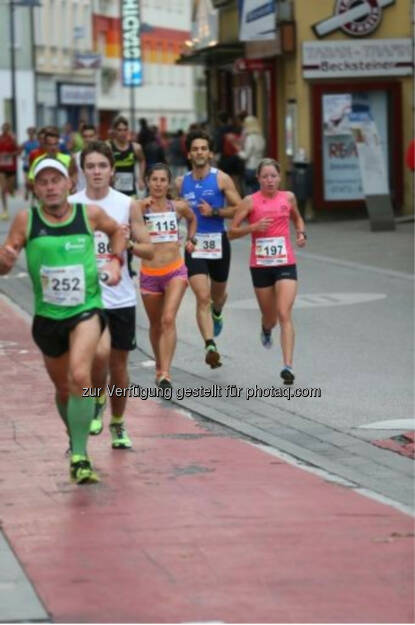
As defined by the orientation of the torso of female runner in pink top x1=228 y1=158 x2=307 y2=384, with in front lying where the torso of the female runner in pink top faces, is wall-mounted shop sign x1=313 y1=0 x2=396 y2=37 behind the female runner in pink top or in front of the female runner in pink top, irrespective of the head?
behind

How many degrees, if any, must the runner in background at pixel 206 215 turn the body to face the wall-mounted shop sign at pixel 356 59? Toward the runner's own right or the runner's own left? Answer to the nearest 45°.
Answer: approximately 180°

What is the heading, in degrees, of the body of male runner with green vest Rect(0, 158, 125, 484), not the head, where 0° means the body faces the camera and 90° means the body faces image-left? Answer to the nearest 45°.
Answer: approximately 0°

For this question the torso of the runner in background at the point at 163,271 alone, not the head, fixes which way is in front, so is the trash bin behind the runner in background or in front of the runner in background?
behind

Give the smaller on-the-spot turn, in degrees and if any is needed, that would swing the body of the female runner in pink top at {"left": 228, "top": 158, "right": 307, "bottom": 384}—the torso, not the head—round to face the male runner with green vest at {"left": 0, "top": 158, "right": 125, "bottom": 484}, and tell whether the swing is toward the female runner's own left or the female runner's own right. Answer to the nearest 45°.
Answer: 0° — they already face them

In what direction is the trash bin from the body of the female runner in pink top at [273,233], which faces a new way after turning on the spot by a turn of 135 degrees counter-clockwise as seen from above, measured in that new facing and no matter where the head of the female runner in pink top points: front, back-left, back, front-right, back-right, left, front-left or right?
front-left

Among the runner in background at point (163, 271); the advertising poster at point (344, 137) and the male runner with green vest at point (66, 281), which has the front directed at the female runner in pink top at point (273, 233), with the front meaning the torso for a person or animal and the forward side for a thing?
the advertising poster

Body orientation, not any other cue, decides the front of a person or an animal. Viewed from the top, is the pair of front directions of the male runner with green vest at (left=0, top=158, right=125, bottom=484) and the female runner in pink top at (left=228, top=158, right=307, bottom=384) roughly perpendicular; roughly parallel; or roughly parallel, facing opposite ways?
roughly parallel

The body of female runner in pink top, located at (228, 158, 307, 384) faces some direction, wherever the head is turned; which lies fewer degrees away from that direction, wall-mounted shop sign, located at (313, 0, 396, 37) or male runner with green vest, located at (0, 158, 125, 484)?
the male runner with green vest

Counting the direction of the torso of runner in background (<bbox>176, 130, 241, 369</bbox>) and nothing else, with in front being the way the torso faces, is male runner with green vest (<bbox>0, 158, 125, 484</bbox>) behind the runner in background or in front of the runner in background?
in front

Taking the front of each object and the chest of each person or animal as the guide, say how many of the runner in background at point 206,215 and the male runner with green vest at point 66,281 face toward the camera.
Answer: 2

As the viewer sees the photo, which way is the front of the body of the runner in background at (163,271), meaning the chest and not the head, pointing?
toward the camera

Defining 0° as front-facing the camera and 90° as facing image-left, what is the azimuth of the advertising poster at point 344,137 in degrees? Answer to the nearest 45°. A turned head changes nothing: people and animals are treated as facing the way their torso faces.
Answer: approximately 0°

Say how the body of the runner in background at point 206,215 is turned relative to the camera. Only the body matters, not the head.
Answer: toward the camera

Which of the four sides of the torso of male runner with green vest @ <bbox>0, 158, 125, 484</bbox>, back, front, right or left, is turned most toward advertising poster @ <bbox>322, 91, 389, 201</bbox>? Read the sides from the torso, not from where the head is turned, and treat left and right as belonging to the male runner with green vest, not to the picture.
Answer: back

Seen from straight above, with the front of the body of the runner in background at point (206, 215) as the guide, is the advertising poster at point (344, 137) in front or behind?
behind

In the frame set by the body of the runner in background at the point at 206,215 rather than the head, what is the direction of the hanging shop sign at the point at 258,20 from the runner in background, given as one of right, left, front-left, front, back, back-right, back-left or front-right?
back
